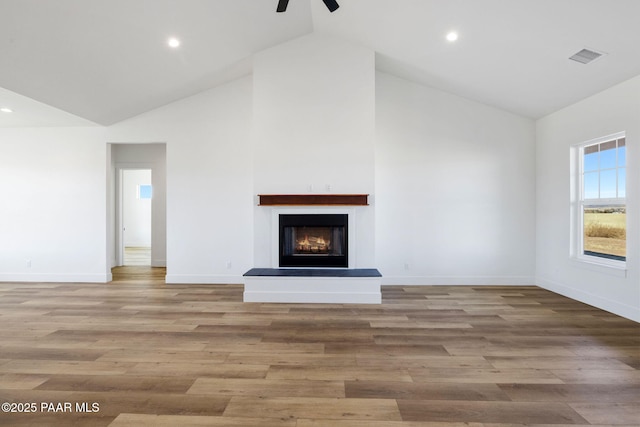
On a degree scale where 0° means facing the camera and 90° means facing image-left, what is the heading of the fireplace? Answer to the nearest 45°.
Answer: approximately 0°

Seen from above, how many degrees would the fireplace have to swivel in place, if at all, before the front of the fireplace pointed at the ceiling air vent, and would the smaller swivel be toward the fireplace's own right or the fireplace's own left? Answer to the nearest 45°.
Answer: approximately 45° to the fireplace's own left
